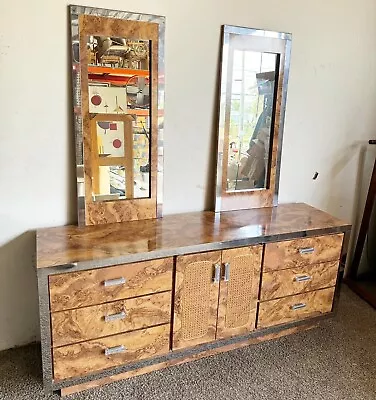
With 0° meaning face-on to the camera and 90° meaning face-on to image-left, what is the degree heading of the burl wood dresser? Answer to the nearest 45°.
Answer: approximately 315°

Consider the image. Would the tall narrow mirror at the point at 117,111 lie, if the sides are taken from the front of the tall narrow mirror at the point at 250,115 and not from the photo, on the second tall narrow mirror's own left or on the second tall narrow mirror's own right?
on the second tall narrow mirror's own right

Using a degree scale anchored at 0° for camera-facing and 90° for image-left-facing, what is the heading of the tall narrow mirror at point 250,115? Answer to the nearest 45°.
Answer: approximately 315°
